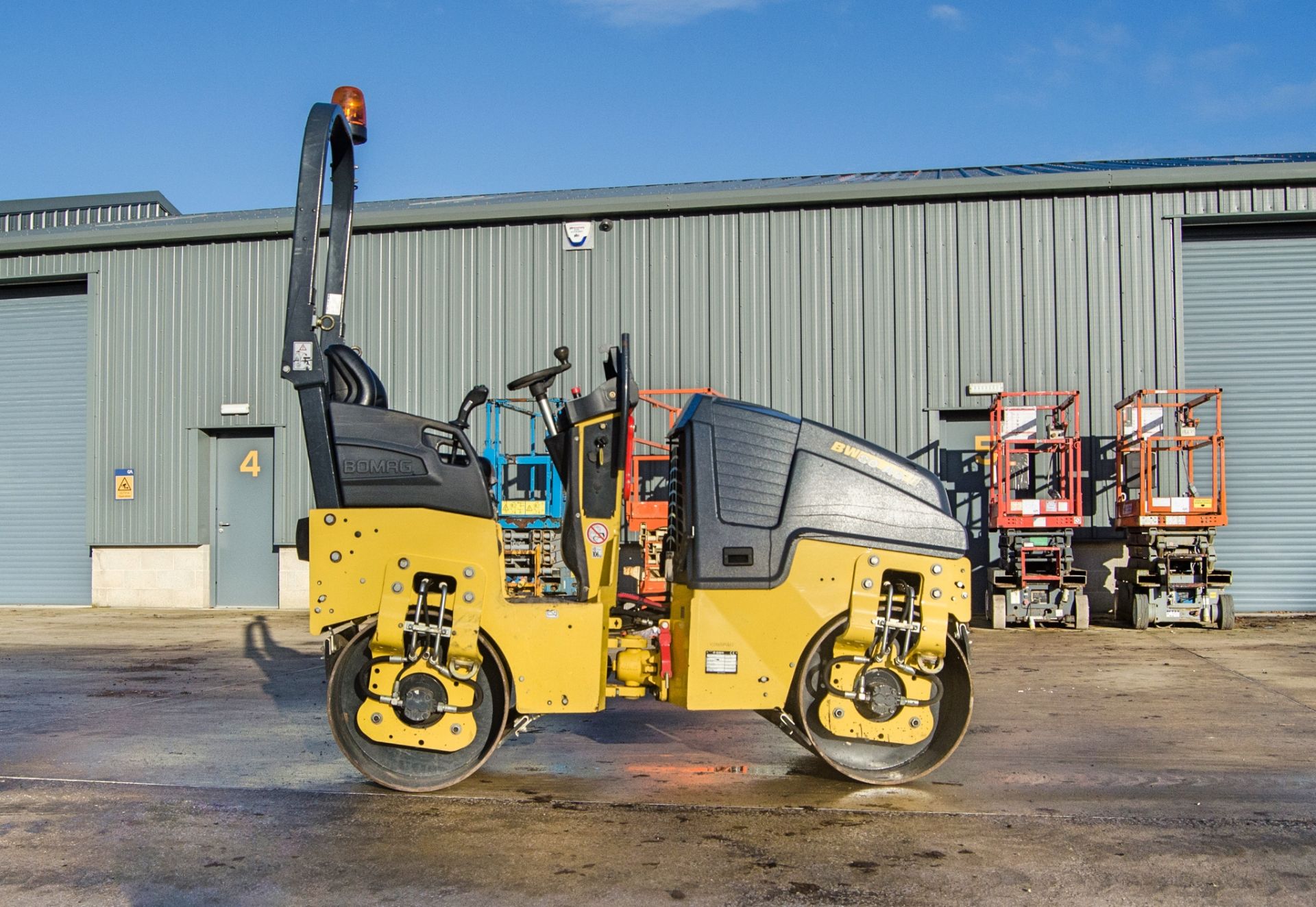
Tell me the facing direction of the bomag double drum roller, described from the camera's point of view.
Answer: facing to the right of the viewer

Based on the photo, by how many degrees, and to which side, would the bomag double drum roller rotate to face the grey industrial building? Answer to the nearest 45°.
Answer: approximately 90° to its left

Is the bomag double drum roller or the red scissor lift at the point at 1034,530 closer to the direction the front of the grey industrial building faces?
the bomag double drum roller

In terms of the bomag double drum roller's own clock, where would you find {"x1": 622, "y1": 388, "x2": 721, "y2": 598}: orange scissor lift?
The orange scissor lift is roughly at 9 o'clock from the bomag double drum roller.

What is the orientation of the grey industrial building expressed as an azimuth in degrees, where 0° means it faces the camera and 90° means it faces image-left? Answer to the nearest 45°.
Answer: approximately 0°

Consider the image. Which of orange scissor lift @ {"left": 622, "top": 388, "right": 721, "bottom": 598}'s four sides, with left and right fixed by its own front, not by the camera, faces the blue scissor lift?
right

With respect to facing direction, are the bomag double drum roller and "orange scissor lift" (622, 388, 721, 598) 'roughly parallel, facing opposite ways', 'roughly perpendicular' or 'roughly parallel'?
roughly perpendicular

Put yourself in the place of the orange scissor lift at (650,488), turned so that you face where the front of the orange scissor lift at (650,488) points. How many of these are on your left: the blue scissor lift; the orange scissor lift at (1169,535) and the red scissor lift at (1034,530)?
2

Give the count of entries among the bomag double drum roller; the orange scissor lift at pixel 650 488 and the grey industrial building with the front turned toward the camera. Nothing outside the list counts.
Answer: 2

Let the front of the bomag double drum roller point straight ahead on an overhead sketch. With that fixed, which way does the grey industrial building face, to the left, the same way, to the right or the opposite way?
to the right

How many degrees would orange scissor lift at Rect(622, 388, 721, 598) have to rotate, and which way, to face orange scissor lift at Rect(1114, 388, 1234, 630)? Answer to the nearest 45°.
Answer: approximately 90° to its left

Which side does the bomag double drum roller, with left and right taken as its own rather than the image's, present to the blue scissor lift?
left
